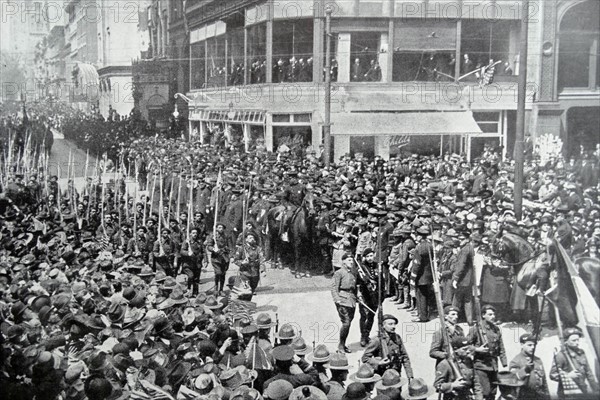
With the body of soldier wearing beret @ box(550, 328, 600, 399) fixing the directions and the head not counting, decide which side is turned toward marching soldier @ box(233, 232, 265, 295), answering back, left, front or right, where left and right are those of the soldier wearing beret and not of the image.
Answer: back

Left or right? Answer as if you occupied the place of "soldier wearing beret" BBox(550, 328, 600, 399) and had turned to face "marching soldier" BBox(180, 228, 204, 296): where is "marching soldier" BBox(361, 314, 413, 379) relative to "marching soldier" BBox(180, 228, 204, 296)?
left

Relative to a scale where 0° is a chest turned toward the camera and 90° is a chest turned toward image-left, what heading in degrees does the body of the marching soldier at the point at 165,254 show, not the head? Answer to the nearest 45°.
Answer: approximately 315°

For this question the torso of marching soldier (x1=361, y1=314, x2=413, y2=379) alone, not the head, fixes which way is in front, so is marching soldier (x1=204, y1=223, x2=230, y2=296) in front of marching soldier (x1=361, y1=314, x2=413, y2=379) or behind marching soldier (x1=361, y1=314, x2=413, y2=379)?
behind

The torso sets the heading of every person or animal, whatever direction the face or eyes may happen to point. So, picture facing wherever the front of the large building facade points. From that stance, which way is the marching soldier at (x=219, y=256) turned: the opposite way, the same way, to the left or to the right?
the same way

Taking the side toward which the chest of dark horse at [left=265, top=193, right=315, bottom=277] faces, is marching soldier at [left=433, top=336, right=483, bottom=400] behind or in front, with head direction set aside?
in front

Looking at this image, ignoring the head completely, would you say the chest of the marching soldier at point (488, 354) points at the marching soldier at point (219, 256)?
no

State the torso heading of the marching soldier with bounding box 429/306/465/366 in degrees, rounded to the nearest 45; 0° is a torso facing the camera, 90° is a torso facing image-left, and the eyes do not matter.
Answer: approximately 315°

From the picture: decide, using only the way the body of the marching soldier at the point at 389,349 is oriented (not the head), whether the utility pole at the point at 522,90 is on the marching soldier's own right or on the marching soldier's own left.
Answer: on the marching soldier's own left

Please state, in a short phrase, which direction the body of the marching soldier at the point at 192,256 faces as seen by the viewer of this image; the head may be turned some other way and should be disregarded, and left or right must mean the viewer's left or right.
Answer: facing the viewer and to the right of the viewer

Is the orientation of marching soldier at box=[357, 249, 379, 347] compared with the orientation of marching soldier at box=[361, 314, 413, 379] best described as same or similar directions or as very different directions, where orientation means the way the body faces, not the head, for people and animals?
same or similar directions

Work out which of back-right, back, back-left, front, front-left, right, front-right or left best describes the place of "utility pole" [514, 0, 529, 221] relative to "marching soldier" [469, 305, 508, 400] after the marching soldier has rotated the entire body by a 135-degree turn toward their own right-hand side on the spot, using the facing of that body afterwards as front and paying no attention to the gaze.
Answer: right

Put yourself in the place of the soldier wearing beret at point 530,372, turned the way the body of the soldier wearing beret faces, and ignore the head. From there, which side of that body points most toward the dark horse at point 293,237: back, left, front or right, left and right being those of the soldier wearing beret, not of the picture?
back

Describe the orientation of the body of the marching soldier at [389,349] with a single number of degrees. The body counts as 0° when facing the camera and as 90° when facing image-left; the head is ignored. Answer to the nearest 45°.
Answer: approximately 315°

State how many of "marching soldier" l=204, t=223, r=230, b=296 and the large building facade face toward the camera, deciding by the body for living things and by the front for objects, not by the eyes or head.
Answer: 2

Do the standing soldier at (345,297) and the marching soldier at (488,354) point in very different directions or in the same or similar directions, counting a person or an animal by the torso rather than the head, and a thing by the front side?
same or similar directions

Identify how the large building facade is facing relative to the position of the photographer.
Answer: facing the viewer

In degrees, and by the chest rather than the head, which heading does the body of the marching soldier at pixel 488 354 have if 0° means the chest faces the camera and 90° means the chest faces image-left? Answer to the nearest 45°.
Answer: approximately 315°
